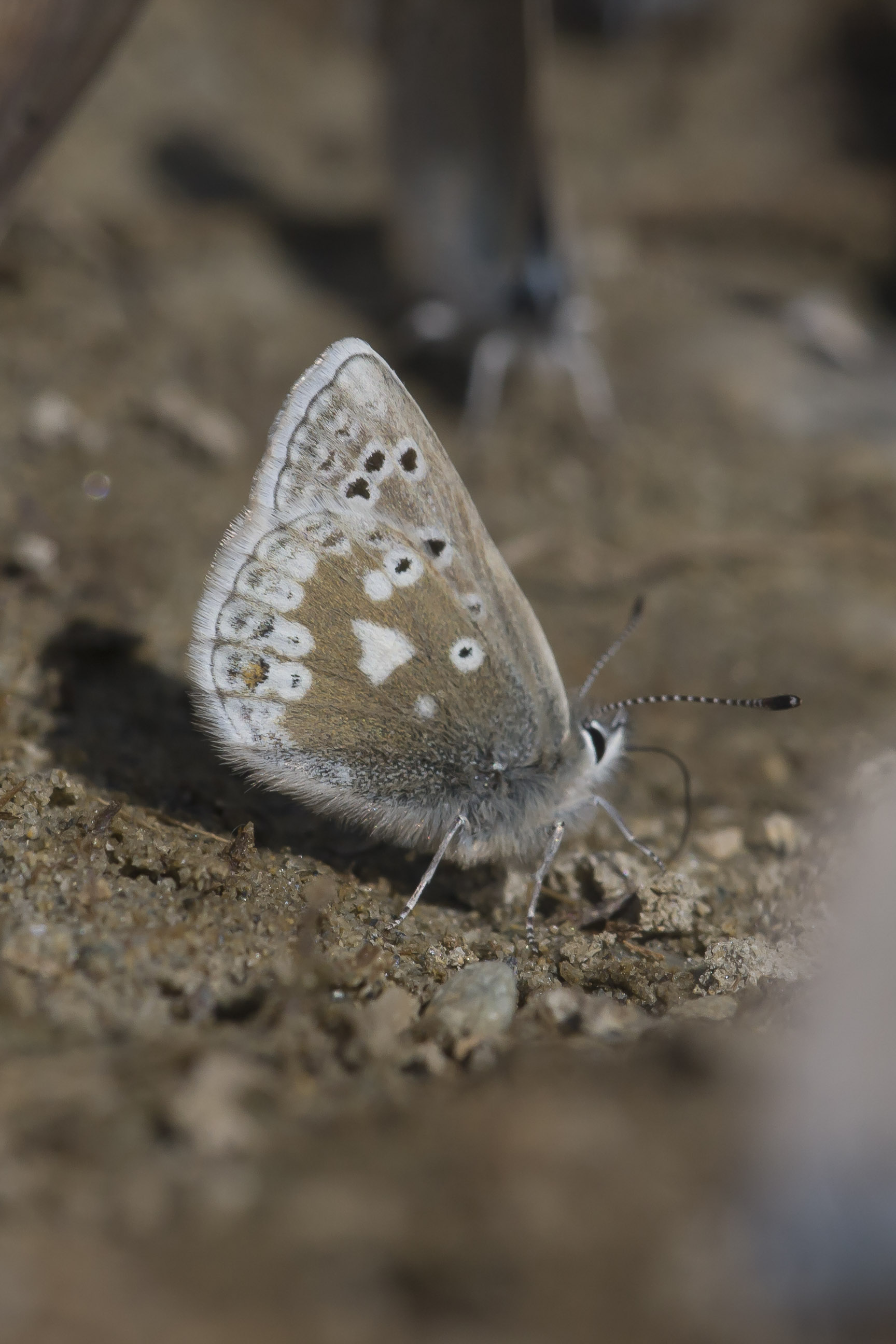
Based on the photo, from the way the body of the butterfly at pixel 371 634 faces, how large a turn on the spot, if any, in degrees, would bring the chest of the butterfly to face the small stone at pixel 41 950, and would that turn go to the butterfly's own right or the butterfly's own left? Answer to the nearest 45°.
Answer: approximately 90° to the butterfly's own right

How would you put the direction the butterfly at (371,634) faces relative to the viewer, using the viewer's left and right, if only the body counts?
facing to the right of the viewer

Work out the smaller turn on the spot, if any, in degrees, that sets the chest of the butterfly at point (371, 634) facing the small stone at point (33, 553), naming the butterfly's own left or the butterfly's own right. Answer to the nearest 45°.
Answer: approximately 135° to the butterfly's own left

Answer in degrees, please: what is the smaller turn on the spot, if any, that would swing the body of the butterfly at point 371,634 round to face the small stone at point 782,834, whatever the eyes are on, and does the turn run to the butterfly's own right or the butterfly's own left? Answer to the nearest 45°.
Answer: approximately 45° to the butterfly's own left

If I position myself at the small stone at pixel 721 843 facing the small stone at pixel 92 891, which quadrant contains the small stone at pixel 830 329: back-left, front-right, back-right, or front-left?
back-right
